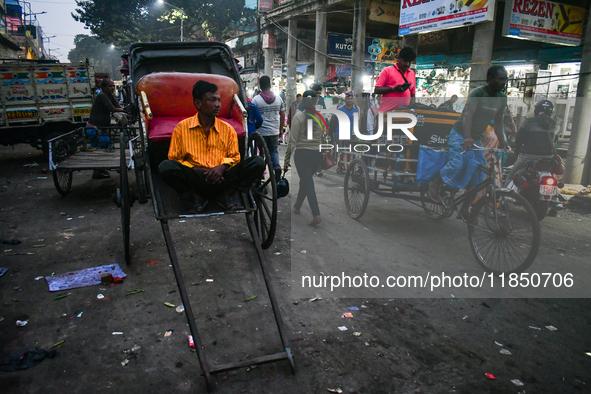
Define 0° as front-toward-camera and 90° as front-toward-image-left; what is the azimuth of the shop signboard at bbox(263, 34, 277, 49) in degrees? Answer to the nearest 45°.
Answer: approximately 0°

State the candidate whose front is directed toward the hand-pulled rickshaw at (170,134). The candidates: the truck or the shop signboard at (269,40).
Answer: the shop signboard

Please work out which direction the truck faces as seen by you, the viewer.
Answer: facing to the left of the viewer

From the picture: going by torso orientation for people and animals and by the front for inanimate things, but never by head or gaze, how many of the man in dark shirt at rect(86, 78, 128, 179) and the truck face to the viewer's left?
1

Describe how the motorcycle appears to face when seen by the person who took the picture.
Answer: facing away from the viewer and to the left of the viewer

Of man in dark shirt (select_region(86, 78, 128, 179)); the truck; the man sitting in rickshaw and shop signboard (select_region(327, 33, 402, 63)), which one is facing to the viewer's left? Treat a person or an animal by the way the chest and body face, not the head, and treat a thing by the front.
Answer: the truck

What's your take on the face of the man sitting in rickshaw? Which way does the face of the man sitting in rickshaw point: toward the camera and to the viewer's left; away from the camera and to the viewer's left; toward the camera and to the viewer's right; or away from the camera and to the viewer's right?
toward the camera and to the viewer's right

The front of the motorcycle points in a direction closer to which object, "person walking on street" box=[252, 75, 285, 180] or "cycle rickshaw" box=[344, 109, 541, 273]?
the person walking on street
